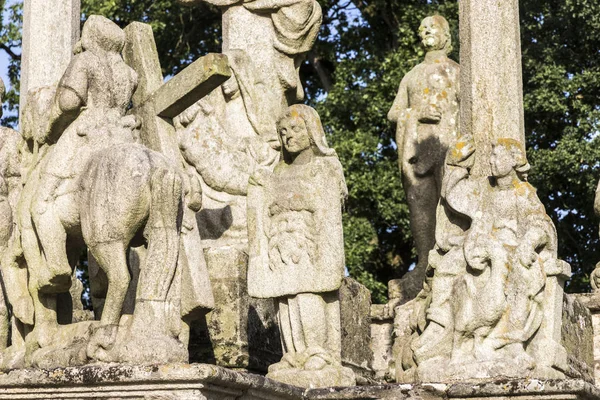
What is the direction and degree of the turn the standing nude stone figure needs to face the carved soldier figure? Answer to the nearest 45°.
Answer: approximately 90° to its right

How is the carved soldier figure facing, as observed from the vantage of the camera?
facing away from the viewer and to the left of the viewer

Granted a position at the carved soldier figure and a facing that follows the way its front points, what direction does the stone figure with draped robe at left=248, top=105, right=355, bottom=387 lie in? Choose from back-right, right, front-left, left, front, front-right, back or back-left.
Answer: back-right

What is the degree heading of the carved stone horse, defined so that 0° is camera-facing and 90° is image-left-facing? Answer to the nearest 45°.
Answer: approximately 135°
